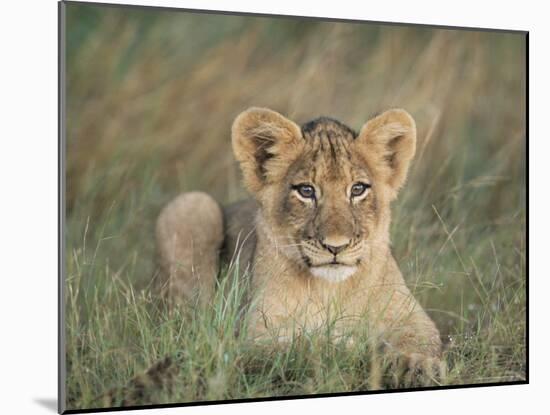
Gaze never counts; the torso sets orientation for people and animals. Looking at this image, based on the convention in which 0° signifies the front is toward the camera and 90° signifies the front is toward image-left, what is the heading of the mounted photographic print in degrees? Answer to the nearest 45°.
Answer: approximately 315°
